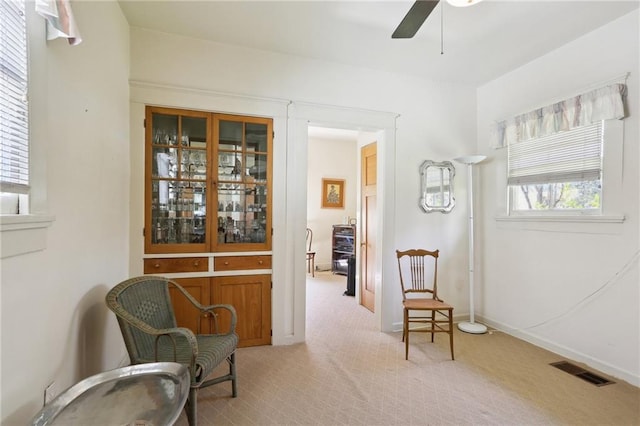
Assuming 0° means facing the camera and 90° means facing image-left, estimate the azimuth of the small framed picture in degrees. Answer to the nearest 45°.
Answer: approximately 0°

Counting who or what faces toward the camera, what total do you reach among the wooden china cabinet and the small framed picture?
2

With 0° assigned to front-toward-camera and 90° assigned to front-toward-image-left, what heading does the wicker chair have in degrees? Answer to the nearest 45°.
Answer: approximately 315°

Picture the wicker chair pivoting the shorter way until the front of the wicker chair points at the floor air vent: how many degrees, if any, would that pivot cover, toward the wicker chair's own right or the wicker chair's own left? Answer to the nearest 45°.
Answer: approximately 45° to the wicker chair's own left

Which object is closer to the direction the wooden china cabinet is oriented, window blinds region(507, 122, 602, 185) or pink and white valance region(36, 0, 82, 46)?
the pink and white valance

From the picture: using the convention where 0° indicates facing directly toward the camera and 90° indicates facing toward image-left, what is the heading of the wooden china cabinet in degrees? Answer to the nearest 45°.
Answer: approximately 0°

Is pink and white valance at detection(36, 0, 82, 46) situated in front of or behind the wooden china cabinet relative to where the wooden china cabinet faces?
in front

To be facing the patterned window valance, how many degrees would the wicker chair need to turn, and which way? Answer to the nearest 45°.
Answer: approximately 45° to its left

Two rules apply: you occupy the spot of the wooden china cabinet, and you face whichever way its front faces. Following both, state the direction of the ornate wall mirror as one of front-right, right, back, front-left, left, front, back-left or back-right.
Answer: left
